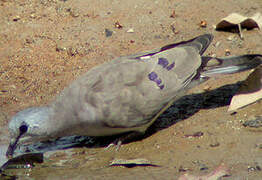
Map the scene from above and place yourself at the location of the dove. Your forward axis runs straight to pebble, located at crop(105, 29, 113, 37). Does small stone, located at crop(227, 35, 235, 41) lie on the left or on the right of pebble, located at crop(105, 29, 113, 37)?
right

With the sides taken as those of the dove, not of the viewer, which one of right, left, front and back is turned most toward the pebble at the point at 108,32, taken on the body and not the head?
right

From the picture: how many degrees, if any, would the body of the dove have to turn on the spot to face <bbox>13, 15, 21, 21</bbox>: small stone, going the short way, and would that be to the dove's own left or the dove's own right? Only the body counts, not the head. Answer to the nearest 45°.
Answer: approximately 45° to the dove's own right

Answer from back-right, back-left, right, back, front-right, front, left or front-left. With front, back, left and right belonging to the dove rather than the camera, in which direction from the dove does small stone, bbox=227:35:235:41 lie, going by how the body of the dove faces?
back-right

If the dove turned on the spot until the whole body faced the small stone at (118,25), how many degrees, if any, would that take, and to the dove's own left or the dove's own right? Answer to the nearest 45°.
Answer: approximately 90° to the dove's own right

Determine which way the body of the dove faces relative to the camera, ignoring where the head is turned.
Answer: to the viewer's left

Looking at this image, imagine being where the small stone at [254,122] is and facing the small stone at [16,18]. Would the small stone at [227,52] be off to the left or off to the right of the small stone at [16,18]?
right

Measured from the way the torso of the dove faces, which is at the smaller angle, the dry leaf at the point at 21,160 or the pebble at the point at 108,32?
the dry leaf

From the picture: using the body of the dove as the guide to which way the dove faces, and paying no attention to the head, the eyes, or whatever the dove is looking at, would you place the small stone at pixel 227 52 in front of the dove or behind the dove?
behind

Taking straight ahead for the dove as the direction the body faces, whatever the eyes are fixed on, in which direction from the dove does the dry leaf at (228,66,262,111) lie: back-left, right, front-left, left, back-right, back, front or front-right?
back
